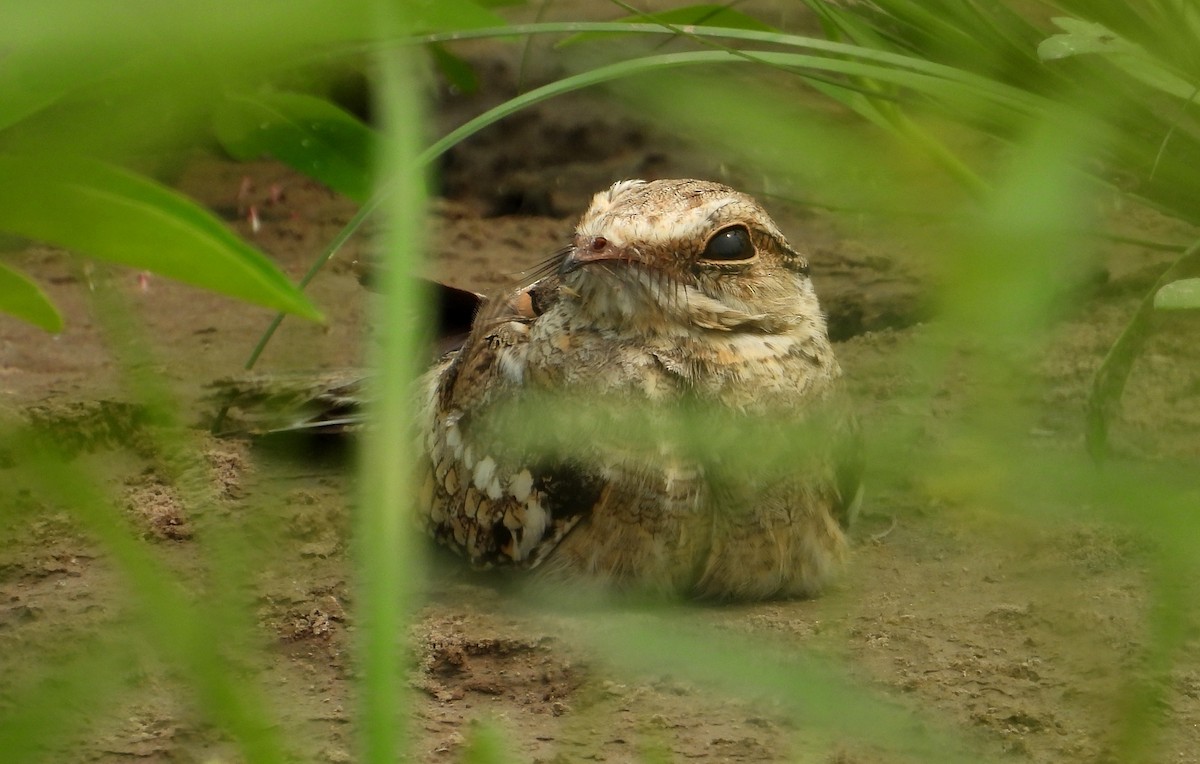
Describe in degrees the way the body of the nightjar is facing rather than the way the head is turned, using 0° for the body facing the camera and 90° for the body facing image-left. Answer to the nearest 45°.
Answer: approximately 315°

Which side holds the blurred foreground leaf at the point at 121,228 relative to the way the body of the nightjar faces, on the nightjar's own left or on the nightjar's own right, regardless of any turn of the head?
on the nightjar's own right

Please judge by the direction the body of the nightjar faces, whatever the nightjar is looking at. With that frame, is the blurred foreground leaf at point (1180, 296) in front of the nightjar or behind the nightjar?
in front

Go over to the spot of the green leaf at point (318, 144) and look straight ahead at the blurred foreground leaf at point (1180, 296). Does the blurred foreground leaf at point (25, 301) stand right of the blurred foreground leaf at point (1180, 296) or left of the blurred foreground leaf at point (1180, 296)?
right

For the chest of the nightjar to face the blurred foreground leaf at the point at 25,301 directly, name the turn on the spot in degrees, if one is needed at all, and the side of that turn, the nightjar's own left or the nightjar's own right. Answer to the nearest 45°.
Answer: approximately 45° to the nightjar's own right

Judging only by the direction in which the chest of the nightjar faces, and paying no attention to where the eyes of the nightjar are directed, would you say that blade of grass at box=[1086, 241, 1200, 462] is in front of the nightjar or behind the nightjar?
in front
